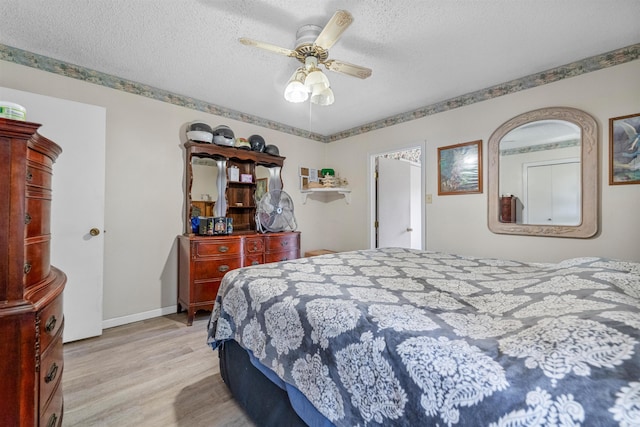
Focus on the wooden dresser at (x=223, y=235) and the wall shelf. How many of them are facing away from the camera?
0

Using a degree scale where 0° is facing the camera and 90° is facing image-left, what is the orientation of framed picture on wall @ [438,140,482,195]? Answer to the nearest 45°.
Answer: approximately 45°

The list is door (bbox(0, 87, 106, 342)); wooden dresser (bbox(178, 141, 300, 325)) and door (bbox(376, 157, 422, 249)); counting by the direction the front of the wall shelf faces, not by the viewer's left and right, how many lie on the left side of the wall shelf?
1

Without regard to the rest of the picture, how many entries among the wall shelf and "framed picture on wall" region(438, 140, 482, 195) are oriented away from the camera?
0

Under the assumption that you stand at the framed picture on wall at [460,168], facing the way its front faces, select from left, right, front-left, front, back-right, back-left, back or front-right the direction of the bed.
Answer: front-left

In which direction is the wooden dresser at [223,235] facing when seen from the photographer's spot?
facing the viewer and to the right of the viewer

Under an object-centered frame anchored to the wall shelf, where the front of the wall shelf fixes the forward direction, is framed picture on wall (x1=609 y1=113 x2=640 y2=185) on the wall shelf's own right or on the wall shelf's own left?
on the wall shelf's own left

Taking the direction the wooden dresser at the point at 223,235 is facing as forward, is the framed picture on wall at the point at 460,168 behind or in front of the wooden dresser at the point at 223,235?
in front

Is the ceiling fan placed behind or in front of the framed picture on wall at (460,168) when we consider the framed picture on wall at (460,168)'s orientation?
in front

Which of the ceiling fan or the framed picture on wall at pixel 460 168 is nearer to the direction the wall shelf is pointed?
the ceiling fan

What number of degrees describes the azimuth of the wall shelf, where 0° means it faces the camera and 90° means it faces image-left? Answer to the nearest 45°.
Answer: approximately 0°
